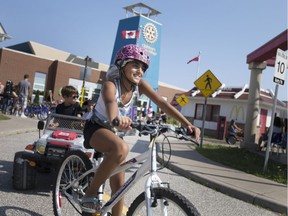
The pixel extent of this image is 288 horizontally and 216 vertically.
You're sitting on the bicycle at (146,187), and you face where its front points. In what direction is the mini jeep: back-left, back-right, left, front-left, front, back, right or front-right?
back

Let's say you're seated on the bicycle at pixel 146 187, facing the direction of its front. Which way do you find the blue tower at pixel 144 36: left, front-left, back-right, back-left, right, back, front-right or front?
back-left

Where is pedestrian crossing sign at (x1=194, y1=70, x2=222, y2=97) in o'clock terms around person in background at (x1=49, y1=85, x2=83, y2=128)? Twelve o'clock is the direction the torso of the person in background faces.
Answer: The pedestrian crossing sign is roughly at 9 o'clock from the person in background.

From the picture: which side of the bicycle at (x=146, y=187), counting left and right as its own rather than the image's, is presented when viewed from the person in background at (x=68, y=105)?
back

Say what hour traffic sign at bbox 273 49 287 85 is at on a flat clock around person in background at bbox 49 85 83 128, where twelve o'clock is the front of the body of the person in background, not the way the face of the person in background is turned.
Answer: The traffic sign is roughly at 10 o'clock from the person in background.

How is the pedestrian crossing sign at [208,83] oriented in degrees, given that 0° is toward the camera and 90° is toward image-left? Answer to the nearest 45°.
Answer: approximately 0°

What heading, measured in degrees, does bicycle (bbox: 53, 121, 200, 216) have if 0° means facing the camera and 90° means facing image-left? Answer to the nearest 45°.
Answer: approximately 315°

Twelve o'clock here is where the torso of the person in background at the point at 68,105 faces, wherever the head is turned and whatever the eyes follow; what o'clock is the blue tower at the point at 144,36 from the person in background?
The blue tower is roughly at 8 o'clock from the person in background.

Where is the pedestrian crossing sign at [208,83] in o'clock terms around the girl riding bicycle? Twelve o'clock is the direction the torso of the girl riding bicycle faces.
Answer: The pedestrian crossing sign is roughly at 8 o'clock from the girl riding bicycle.
